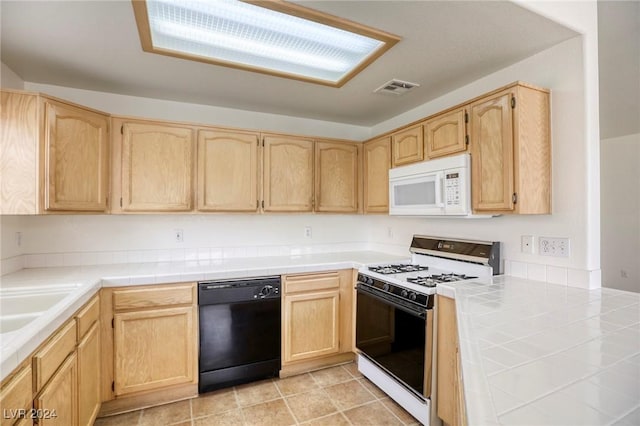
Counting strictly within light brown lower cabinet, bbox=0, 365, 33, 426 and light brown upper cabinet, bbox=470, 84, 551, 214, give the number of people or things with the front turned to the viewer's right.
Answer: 1

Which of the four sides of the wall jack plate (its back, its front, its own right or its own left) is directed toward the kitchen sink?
front

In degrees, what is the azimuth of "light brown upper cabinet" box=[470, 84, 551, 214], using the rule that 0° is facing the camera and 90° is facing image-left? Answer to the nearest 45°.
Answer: approximately 45°

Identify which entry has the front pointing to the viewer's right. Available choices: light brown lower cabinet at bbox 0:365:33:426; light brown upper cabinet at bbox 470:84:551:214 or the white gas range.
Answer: the light brown lower cabinet

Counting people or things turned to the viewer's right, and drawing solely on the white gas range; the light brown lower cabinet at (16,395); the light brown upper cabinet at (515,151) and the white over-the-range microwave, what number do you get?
1

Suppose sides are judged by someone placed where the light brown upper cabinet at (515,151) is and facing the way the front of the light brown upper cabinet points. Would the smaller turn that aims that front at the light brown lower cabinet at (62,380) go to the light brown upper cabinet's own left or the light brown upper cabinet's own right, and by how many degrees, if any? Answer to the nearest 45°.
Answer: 0° — it already faces it

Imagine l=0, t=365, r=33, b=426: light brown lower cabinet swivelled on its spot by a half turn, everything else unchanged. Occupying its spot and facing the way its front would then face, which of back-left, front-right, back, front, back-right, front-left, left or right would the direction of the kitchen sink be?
right

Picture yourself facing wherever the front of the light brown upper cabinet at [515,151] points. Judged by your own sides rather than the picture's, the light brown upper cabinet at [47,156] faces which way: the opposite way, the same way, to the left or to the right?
the opposite way

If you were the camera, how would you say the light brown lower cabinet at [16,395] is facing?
facing to the right of the viewer

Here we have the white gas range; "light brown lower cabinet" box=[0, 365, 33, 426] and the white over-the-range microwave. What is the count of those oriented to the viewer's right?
1

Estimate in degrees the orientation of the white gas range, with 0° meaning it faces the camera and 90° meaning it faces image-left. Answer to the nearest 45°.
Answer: approximately 45°

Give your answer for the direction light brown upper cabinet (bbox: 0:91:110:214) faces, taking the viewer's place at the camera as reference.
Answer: facing the viewer and to the right of the viewer

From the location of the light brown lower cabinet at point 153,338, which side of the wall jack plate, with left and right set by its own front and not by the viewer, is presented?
front
